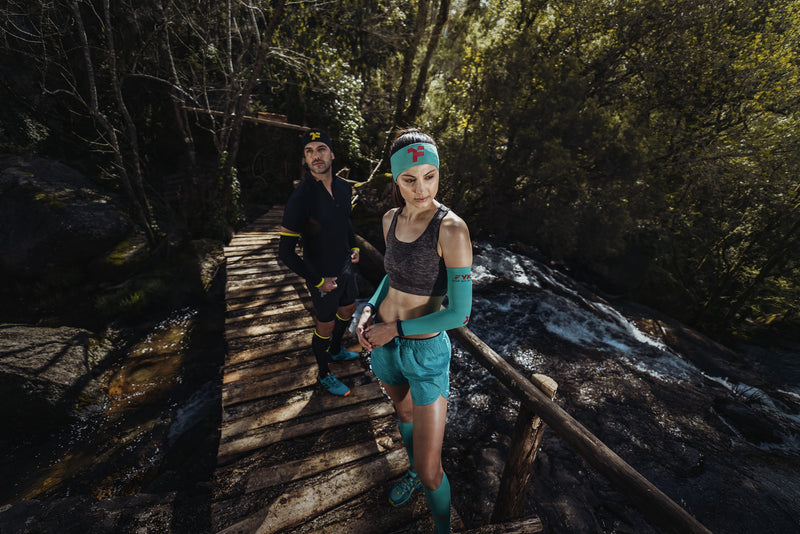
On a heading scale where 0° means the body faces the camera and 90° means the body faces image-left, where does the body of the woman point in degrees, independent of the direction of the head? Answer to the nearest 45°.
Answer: approximately 45°

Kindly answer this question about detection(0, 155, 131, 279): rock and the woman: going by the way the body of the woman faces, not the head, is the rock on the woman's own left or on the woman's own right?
on the woman's own right

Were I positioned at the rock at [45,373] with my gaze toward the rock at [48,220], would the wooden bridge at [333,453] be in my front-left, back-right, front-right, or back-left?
back-right
